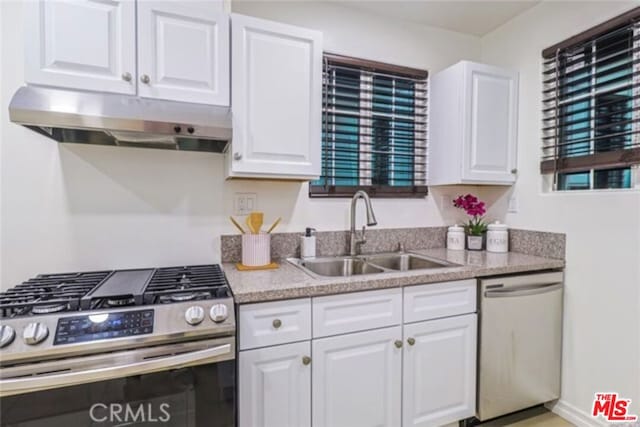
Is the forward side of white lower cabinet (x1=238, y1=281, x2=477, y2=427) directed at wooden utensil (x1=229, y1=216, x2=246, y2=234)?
no

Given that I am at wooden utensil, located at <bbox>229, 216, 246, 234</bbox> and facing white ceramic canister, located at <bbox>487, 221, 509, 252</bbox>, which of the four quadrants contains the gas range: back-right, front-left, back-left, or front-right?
back-right

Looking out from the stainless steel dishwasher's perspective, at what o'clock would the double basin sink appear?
The double basin sink is roughly at 4 o'clock from the stainless steel dishwasher.

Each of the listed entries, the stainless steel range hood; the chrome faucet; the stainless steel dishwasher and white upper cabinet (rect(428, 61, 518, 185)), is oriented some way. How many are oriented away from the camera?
0

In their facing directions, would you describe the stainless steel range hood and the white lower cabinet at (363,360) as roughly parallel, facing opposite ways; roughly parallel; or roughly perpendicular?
roughly parallel

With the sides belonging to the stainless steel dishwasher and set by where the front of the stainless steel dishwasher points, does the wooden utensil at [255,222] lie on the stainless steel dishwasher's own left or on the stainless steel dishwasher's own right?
on the stainless steel dishwasher's own right

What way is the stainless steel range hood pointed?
toward the camera

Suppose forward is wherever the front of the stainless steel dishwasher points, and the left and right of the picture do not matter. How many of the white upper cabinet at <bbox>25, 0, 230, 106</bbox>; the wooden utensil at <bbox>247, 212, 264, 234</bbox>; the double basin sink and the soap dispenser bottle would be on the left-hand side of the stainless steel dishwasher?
0

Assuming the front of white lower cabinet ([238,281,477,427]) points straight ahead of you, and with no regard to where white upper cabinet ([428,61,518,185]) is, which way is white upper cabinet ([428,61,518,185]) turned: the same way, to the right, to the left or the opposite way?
the same way

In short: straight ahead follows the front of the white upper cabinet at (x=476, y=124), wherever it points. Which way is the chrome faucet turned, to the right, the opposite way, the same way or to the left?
the same way

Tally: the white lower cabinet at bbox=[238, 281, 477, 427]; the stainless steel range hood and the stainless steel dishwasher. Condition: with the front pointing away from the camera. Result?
0

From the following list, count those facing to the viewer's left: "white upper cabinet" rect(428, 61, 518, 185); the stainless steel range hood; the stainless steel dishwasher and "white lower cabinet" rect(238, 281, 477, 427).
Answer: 0

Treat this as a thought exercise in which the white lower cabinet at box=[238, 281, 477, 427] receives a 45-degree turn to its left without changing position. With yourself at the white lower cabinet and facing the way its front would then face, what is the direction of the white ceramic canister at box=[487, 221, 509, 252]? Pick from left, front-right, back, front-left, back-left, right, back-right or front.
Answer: front-left

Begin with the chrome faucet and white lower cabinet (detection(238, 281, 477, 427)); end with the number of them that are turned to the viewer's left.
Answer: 0

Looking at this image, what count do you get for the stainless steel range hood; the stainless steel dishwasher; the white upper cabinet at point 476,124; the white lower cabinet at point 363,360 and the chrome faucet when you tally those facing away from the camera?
0

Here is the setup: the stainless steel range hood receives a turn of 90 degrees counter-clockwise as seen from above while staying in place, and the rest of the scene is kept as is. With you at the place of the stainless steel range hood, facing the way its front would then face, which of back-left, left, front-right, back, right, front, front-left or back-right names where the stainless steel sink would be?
front

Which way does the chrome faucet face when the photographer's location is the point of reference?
facing the viewer and to the right of the viewer
